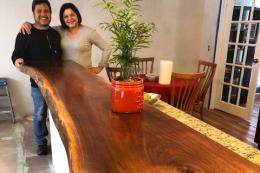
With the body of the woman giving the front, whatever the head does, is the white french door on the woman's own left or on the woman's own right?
on the woman's own left

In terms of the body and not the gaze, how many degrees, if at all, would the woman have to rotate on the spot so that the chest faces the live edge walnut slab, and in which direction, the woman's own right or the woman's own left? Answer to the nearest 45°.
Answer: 0° — they already face it

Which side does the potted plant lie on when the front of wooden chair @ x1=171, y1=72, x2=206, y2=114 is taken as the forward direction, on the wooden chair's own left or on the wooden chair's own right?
on the wooden chair's own left

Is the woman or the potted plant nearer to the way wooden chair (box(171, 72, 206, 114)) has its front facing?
the woman

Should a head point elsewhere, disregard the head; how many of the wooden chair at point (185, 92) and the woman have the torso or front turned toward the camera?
1

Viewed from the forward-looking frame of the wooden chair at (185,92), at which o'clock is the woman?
The woman is roughly at 10 o'clock from the wooden chair.

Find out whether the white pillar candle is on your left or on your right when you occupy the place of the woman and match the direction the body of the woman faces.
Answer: on your left

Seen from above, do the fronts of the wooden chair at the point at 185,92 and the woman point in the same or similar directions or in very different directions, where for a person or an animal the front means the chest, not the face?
very different directions

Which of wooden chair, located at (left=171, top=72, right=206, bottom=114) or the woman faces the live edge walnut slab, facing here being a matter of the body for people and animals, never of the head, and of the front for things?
the woman
